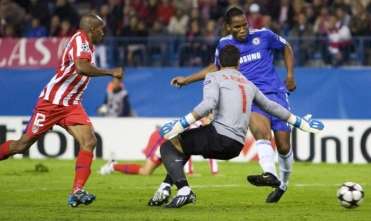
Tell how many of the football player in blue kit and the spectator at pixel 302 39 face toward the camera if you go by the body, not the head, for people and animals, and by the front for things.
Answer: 2

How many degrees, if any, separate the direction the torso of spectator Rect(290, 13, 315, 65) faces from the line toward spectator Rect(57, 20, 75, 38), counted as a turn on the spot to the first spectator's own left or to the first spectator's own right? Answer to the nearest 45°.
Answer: approximately 90° to the first spectator's own right

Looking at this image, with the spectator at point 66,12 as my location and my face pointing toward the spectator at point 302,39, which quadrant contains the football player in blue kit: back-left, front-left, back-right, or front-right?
front-right

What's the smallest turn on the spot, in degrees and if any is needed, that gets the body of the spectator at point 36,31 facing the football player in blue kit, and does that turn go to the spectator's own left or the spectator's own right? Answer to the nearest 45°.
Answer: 0° — they already face them

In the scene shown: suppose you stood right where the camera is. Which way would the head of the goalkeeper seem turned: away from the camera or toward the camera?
away from the camera

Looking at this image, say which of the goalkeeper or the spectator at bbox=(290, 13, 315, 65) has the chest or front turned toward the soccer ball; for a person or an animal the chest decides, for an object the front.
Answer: the spectator

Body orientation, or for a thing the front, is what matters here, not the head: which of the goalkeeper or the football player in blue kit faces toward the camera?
the football player in blue kit

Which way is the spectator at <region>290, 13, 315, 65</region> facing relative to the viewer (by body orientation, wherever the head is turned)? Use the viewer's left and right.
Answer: facing the viewer

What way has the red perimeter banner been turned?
toward the camera

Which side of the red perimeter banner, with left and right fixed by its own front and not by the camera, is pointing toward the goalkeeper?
front

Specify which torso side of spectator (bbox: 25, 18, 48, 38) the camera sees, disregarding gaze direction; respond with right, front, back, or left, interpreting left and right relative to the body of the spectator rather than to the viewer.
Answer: front

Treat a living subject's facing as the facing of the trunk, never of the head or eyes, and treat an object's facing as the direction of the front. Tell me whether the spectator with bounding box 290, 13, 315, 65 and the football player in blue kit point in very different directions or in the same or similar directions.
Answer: same or similar directions

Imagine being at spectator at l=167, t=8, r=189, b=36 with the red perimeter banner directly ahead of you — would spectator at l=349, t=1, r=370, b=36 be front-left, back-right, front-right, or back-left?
back-left

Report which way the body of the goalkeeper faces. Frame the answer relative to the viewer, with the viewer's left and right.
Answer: facing away from the viewer and to the left of the viewer

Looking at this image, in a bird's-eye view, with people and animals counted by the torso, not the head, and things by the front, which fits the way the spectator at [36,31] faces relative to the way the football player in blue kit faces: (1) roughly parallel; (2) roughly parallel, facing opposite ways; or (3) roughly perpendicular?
roughly parallel
